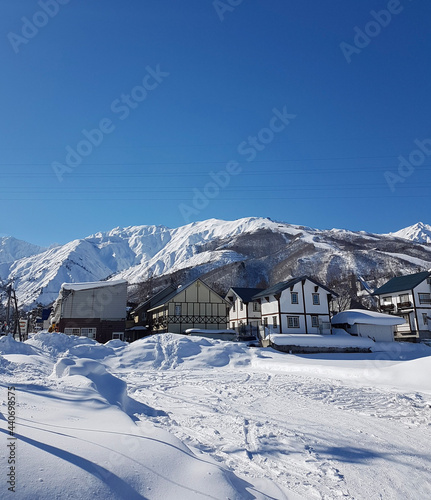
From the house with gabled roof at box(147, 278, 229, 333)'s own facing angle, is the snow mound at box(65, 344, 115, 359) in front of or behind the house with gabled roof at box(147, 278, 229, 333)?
in front

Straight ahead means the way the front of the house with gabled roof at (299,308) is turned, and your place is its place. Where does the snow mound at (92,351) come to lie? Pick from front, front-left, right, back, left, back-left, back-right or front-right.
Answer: front-right

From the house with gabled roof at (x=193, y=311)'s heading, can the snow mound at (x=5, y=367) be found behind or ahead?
ahead

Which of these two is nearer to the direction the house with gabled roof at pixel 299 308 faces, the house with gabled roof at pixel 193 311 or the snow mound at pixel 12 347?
the snow mound

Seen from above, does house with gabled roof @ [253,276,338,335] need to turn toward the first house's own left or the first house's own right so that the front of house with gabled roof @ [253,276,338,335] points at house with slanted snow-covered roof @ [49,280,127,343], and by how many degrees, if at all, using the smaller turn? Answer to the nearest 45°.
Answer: approximately 90° to the first house's own right

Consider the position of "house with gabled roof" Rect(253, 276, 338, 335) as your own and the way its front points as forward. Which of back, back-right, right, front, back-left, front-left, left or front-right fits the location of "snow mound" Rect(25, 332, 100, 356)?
front-right

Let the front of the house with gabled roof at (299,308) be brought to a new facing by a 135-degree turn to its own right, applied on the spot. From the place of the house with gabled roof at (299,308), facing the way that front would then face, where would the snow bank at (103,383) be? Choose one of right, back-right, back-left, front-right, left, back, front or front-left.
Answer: back-left

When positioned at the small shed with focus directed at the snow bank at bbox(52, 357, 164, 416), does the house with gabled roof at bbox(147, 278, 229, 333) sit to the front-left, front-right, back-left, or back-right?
front-right

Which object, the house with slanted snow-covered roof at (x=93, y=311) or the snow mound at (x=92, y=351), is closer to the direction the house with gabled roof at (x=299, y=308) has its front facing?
the snow mound

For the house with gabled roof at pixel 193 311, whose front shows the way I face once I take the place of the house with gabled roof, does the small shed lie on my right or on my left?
on my left

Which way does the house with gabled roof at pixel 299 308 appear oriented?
toward the camera

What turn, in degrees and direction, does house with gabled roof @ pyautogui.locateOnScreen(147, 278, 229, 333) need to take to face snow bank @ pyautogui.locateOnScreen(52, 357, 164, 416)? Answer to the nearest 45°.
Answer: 0° — it already faces it

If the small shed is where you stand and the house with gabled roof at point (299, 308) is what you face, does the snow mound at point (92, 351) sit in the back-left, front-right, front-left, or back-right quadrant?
front-left

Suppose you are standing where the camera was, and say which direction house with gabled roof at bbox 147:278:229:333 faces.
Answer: facing the viewer

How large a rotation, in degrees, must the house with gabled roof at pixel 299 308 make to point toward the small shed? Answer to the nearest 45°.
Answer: approximately 90° to its left

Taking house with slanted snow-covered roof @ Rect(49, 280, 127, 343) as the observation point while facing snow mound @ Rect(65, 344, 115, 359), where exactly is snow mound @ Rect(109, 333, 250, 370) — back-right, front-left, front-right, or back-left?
front-left
